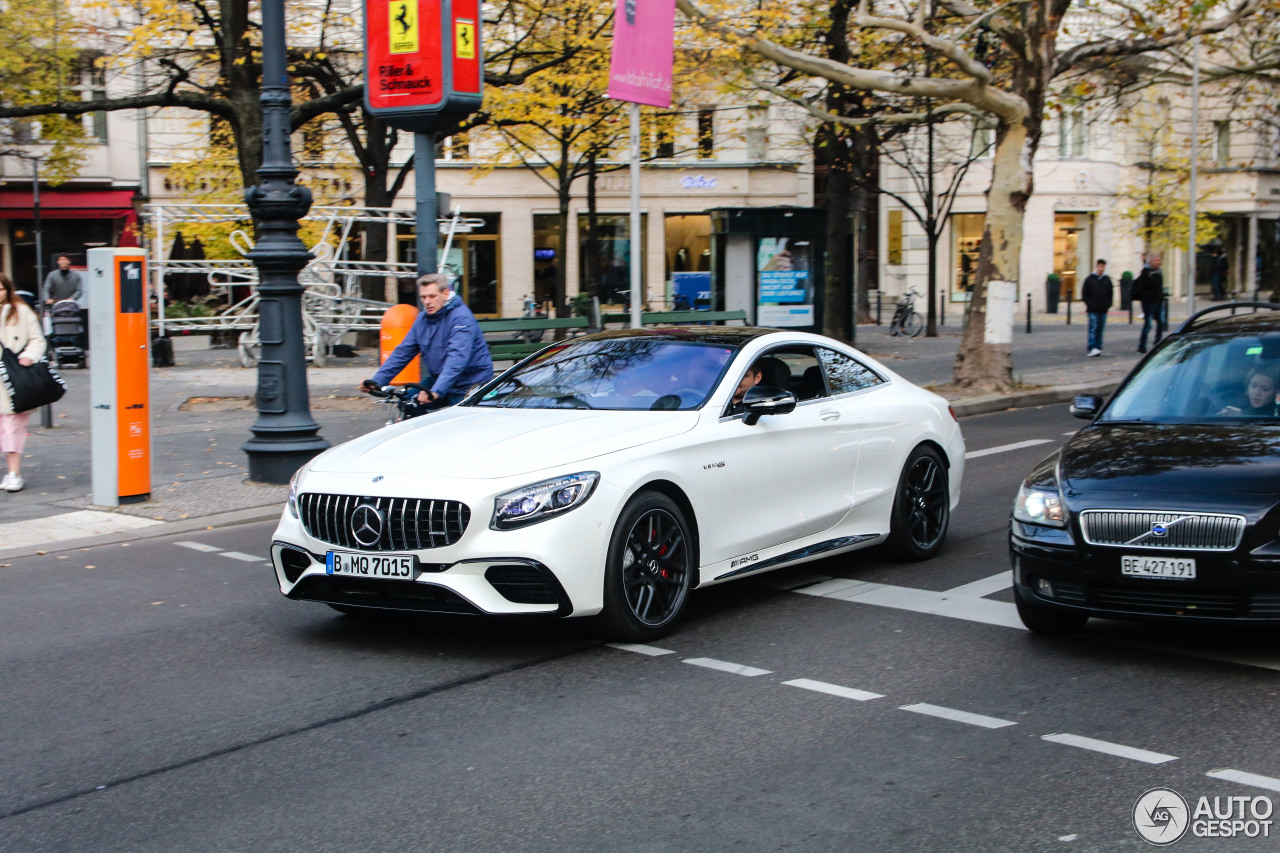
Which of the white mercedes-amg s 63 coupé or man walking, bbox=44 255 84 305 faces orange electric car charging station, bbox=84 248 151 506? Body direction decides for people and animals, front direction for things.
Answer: the man walking

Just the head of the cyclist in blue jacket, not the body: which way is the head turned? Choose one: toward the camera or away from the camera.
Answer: toward the camera

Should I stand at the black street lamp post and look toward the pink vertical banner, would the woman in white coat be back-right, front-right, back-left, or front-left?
back-left

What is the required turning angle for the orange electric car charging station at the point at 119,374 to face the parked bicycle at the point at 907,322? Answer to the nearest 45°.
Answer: approximately 90° to its left

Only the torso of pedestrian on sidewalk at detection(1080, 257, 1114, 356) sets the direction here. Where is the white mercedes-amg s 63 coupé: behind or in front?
in front

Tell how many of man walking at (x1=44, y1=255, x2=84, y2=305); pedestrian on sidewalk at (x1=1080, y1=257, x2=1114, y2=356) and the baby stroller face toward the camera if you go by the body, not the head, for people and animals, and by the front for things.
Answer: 3

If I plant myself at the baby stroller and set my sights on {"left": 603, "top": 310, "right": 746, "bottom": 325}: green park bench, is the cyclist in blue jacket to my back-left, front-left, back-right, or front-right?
front-right

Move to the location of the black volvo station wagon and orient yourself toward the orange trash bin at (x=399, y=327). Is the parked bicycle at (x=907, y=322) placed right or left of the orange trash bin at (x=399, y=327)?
right

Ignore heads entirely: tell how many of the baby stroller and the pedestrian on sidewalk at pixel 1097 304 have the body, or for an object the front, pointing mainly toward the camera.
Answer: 2

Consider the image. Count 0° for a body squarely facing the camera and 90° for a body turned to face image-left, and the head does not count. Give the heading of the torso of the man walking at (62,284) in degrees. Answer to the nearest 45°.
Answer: approximately 0°

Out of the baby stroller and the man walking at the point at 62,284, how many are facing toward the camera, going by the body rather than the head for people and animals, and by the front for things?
2

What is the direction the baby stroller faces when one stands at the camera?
facing the viewer

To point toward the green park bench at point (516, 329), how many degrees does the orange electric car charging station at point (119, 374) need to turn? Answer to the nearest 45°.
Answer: approximately 90° to its left

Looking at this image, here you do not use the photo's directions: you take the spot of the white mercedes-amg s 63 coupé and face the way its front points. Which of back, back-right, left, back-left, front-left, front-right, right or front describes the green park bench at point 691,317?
back-right

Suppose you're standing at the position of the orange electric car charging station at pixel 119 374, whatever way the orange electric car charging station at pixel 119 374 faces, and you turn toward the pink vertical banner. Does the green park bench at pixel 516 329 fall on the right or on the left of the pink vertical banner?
left
